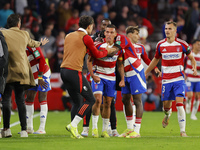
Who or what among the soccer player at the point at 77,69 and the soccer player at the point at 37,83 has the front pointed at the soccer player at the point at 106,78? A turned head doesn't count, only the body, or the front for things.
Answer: the soccer player at the point at 77,69

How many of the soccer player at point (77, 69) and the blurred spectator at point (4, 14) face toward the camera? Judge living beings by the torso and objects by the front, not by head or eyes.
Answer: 1

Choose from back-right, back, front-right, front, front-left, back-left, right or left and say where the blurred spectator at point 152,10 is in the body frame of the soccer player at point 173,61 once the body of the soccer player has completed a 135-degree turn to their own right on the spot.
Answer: front-right

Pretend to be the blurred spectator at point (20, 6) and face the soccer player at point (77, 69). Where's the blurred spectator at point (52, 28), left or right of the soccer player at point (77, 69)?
left

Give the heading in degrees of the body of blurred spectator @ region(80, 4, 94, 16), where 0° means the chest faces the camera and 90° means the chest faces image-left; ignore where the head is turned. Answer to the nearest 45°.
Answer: approximately 0°

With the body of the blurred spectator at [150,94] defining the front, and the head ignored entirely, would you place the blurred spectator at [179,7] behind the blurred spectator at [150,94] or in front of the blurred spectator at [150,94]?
behind

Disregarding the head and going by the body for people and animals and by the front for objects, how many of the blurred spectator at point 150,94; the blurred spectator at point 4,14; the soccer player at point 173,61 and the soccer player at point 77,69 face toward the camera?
3

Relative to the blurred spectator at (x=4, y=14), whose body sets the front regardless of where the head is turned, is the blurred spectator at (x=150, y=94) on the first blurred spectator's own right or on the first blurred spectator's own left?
on the first blurred spectator's own left
